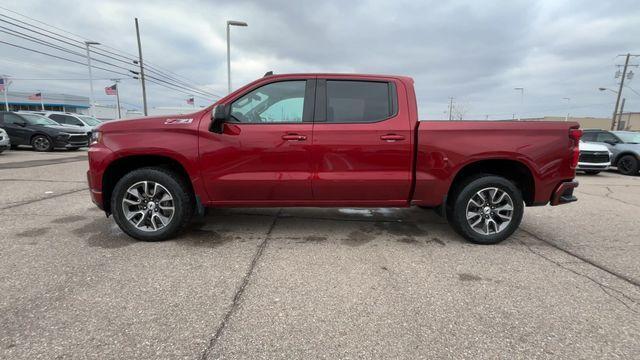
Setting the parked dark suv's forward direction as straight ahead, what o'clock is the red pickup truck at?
The red pickup truck is roughly at 1 o'clock from the parked dark suv.

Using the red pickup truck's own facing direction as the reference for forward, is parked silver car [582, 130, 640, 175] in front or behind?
behind

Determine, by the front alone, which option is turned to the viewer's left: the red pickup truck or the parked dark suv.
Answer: the red pickup truck

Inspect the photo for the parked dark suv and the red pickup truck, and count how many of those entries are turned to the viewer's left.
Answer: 1

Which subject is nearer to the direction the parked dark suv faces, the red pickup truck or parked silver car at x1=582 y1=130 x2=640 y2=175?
the parked silver car

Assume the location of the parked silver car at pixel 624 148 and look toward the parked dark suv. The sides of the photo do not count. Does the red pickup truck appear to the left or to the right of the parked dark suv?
left

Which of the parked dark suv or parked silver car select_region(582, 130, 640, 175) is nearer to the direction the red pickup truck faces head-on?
the parked dark suv

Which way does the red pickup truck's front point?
to the viewer's left

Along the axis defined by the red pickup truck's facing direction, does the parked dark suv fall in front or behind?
in front

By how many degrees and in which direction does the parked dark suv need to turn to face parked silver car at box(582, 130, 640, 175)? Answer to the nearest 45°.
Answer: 0° — it already faces it

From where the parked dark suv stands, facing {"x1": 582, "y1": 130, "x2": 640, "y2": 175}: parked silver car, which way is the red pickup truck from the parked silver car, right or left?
right

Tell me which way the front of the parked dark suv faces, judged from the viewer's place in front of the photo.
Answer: facing the viewer and to the right of the viewer

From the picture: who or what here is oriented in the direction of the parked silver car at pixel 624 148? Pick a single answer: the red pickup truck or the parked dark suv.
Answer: the parked dark suv

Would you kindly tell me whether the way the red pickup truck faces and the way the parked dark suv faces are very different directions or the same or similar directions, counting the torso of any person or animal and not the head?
very different directions
